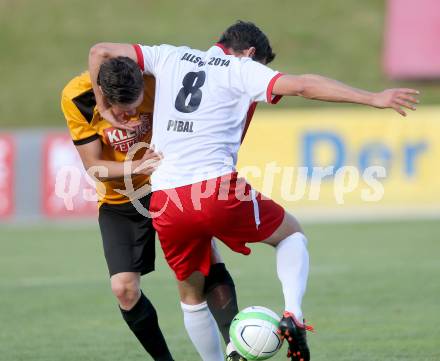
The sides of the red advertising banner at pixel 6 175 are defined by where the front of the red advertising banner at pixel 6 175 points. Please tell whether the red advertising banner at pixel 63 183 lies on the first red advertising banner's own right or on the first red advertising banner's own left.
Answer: on the first red advertising banner's own left

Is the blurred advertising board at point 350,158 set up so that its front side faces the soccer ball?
yes

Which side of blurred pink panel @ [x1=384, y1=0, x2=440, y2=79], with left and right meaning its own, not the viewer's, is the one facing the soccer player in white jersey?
front

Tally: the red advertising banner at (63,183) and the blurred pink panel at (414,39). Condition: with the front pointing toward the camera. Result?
2

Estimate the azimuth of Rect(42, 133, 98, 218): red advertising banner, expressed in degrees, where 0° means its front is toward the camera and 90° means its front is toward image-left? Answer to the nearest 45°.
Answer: approximately 0°

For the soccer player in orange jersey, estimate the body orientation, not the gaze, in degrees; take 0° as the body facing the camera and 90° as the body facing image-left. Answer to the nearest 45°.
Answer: approximately 315°

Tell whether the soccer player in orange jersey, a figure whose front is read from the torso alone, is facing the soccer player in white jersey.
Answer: yes

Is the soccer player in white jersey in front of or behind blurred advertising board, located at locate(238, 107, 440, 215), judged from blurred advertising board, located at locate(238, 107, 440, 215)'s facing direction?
in front
